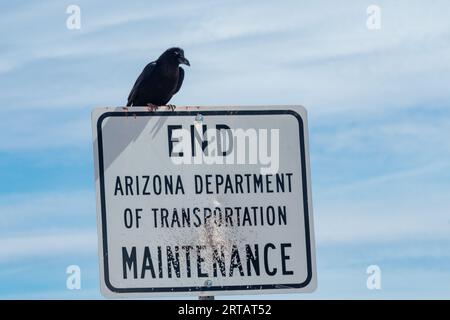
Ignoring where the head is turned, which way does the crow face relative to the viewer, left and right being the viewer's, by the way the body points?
facing the viewer and to the right of the viewer

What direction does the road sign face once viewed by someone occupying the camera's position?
facing the viewer

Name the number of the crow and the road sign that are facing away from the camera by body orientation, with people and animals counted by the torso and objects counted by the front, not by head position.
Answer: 0
